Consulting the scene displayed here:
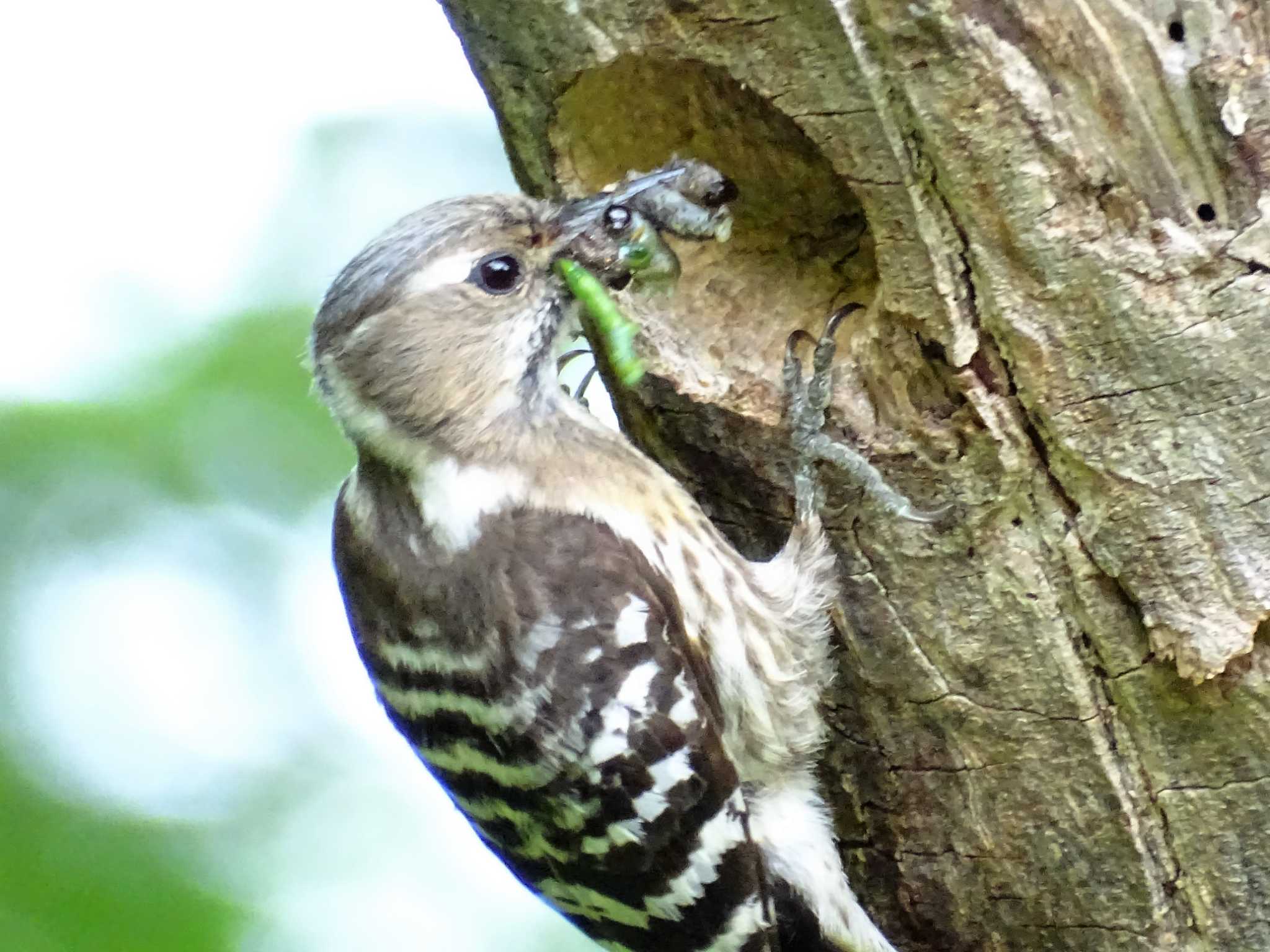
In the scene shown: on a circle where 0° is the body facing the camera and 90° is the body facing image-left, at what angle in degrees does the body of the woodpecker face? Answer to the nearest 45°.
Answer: approximately 270°

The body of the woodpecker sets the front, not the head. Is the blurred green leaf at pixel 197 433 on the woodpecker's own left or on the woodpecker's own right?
on the woodpecker's own left
